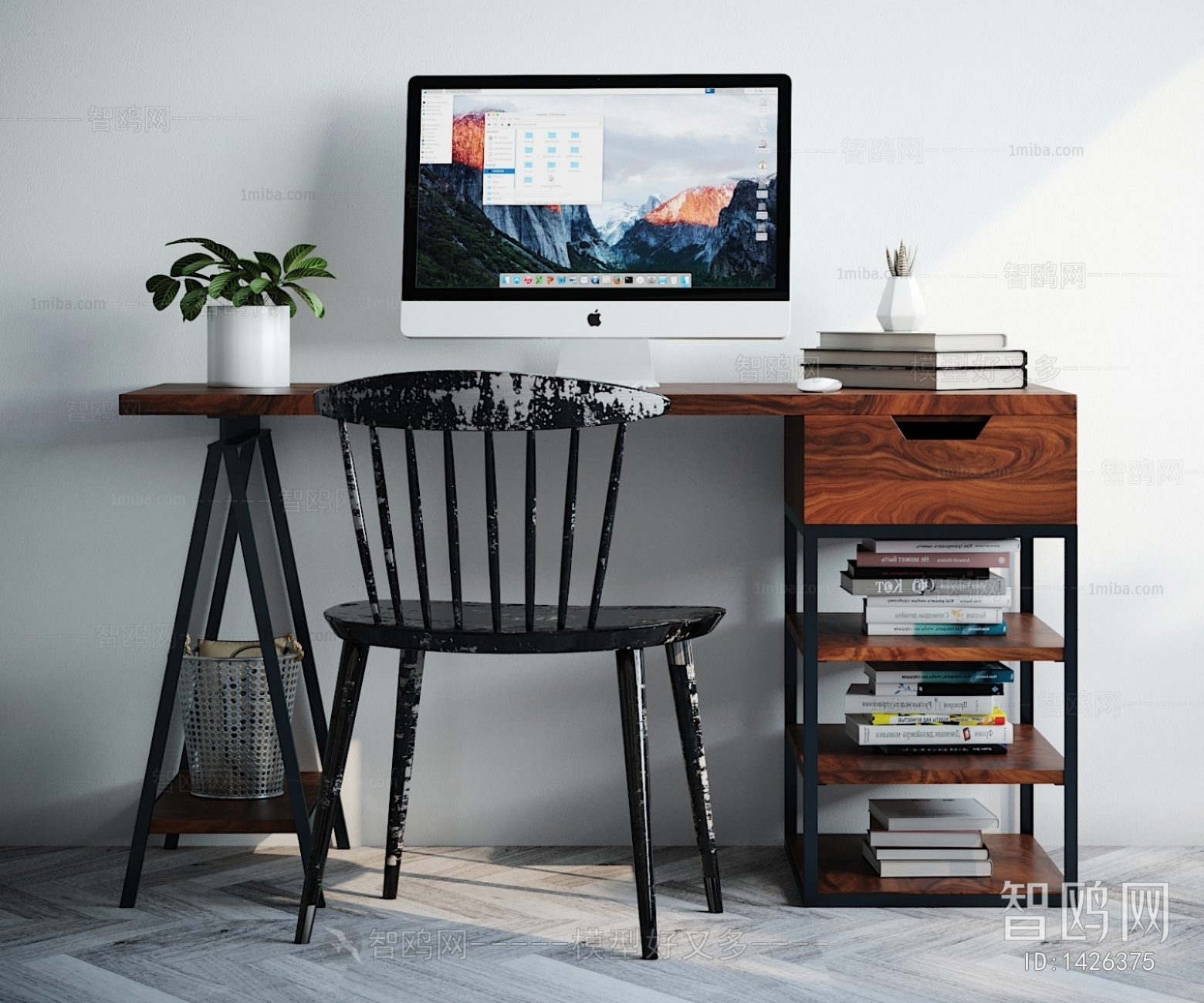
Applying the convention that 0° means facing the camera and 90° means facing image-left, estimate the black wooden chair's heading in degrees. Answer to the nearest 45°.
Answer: approximately 180°

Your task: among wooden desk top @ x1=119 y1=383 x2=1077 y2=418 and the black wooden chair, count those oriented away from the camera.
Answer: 1

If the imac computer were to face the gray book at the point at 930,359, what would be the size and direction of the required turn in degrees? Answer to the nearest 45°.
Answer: approximately 90° to its left

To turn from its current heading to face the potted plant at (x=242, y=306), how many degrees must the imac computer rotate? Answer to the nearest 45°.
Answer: approximately 90° to its right

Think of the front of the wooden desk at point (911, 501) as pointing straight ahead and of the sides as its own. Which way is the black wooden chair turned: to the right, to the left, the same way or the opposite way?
the opposite way

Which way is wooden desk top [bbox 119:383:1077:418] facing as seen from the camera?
toward the camera
